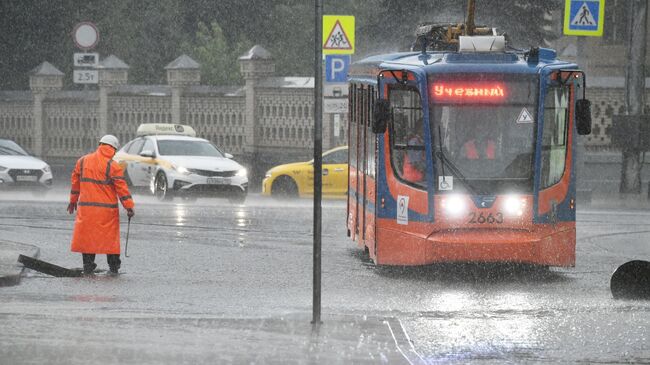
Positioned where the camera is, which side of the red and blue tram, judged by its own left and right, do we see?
front

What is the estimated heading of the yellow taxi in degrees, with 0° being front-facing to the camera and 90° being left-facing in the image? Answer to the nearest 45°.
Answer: approximately 90°

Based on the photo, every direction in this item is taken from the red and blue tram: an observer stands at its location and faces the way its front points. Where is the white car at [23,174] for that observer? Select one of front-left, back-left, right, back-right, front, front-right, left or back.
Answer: back-right

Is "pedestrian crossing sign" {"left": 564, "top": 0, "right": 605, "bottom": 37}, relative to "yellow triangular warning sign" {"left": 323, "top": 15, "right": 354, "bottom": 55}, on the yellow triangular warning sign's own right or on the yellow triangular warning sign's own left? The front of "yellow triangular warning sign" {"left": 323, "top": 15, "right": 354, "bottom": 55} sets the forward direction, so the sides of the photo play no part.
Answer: on the yellow triangular warning sign's own left

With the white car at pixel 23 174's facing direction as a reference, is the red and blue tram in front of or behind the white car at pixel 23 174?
in front

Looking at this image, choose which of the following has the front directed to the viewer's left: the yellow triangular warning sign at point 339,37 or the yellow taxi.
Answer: the yellow taxi

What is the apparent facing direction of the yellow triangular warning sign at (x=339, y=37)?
toward the camera

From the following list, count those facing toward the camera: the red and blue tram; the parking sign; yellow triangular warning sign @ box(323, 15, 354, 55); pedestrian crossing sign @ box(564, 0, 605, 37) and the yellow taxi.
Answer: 4

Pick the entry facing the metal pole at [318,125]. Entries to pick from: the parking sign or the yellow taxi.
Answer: the parking sign

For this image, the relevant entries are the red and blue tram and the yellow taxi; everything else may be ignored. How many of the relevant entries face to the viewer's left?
1
